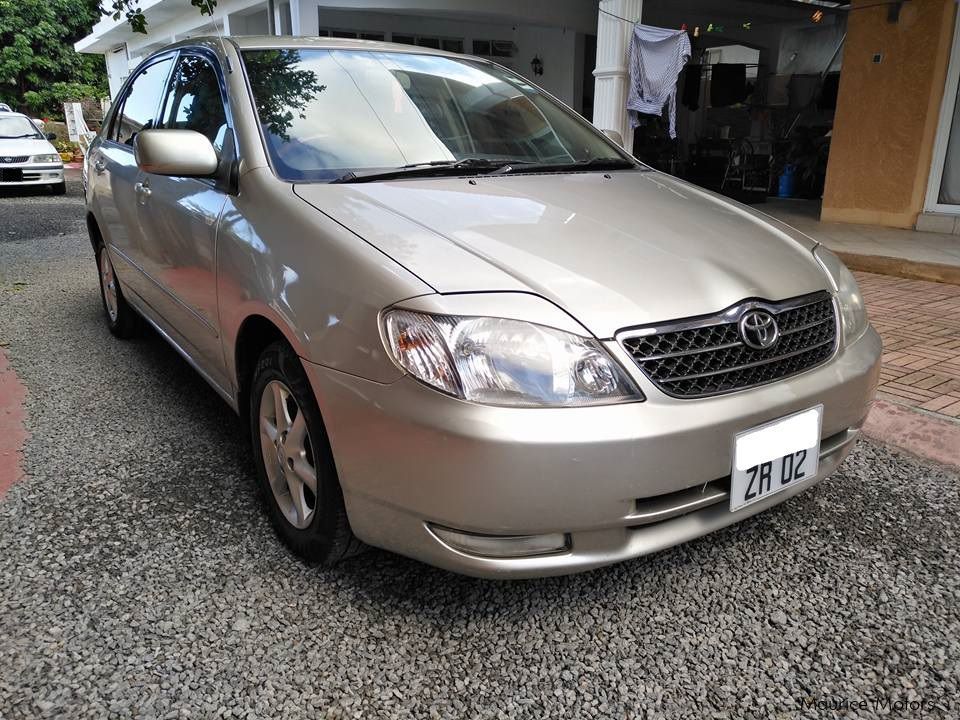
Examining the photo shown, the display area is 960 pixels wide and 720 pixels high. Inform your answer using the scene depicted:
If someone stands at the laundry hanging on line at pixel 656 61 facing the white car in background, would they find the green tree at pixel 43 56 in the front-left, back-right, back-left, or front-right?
front-right

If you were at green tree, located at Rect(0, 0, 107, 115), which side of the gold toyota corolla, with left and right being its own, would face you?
back

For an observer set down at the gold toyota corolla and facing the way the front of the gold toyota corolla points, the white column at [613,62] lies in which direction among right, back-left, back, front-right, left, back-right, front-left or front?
back-left

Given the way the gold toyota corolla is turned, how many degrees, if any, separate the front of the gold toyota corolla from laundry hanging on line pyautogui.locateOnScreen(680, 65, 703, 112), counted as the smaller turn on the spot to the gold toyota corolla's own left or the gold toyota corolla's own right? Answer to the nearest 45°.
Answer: approximately 135° to the gold toyota corolla's own left

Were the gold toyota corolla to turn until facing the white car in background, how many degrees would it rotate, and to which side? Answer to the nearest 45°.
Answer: approximately 180°

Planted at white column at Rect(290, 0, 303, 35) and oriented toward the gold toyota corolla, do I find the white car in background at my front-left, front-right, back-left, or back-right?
back-right

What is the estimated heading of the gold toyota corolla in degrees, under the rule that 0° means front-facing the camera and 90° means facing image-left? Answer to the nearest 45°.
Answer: approximately 315°

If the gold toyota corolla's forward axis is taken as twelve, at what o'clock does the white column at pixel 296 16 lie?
The white column is roughly at 7 o'clock from the gold toyota corolla.

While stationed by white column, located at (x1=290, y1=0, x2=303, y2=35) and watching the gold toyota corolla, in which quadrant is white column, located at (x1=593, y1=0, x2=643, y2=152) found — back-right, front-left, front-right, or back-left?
front-left
